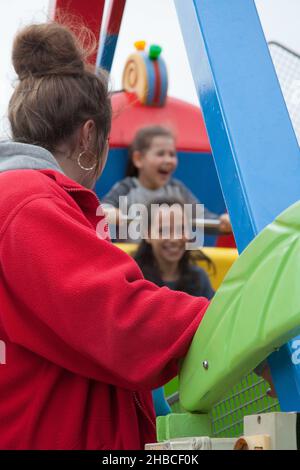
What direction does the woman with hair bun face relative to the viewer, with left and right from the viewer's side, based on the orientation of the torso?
facing away from the viewer and to the right of the viewer

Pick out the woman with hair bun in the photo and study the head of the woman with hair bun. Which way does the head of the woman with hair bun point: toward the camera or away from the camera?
away from the camera
